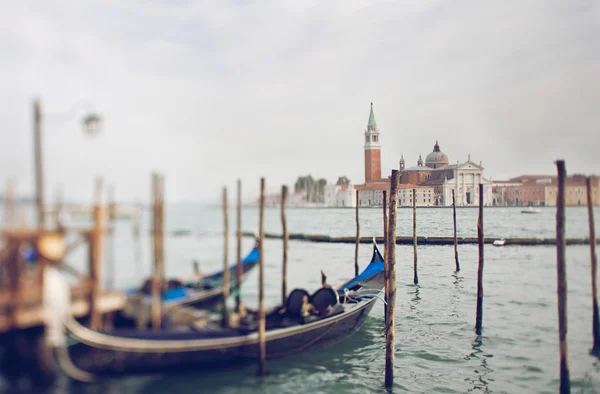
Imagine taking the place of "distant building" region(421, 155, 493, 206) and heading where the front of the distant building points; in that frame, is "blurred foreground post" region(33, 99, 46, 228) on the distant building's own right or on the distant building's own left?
on the distant building's own right

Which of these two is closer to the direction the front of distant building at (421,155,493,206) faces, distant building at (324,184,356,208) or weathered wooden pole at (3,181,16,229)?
the weathered wooden pole

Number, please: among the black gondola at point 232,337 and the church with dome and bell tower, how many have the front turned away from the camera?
0

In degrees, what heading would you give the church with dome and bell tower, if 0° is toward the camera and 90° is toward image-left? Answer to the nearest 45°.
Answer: approximately 315°

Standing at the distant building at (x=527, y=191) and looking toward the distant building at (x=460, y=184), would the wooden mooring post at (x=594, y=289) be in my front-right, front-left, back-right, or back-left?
front-left

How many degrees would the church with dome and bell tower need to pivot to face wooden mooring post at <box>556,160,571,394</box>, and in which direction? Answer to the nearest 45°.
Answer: approximately 45° to its right

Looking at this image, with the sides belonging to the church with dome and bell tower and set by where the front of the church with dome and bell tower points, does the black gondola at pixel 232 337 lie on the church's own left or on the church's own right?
on the church's own right

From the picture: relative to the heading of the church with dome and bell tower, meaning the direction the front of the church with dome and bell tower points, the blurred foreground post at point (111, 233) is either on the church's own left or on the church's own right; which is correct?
on the church's own right

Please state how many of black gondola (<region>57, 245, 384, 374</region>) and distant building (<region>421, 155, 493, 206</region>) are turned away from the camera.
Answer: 0
